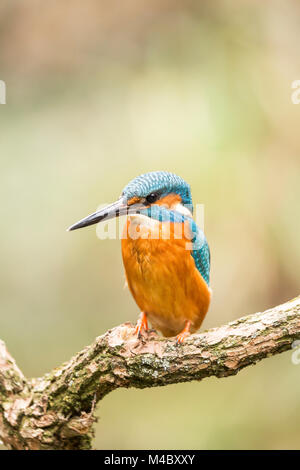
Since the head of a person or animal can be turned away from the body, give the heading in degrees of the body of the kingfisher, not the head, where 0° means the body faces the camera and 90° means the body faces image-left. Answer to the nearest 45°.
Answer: approximately 45°
